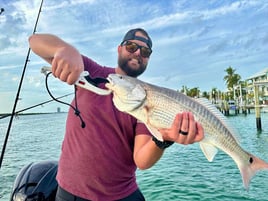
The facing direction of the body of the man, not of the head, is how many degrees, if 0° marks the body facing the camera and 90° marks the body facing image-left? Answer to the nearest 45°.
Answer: approximately 0°
